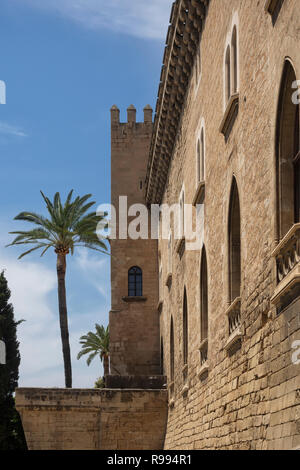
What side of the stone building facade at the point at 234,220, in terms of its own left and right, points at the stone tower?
right

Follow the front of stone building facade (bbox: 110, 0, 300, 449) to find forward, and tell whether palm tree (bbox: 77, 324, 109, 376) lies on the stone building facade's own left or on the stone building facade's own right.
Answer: on the stone building facade's own right

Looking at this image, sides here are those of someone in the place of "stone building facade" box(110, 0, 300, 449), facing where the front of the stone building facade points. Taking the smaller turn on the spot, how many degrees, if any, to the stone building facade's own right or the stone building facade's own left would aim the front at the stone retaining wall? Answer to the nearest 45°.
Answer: approximately 90° to the stone building facade's own right

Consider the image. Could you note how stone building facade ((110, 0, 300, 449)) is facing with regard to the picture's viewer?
facing to the left of the viewer

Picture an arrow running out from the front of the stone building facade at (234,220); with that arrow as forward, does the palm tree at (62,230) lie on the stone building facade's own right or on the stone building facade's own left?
on the stone building facade's own right
